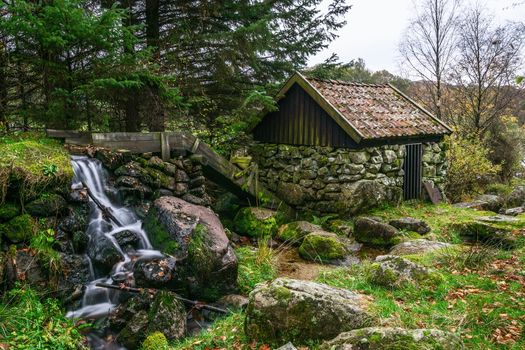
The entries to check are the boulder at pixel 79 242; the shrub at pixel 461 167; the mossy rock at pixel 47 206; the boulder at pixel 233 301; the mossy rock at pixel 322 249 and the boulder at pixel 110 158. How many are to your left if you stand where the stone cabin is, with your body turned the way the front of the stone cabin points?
1

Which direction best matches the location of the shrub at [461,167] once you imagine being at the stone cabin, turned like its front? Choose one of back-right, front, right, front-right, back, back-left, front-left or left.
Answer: left

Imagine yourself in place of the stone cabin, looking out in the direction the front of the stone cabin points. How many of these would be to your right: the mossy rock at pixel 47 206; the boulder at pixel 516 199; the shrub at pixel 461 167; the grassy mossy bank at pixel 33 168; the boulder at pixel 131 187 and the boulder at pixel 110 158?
4

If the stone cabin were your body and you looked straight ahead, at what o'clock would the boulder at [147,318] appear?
The boulder is roughly at 2 o'clock from the stone cabin.

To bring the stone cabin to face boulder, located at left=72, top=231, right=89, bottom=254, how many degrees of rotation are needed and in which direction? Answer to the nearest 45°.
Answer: approximately 90° to its right

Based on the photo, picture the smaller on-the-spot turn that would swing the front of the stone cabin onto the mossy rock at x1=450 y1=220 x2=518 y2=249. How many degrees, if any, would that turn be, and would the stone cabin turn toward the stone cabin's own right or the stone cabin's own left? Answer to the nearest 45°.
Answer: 0° — it already faces it

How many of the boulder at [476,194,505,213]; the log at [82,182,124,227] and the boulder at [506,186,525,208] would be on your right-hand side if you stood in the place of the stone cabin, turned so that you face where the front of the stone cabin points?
1

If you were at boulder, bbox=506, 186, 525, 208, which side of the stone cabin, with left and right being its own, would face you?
left

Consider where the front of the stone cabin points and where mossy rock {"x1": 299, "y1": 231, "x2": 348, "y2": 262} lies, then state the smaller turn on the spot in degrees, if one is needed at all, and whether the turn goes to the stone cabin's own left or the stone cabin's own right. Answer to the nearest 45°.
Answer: approximately 45° to the stone cabin's own right

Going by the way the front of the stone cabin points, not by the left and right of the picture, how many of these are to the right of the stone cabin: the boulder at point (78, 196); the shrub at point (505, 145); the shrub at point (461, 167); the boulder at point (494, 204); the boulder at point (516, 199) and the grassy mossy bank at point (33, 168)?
2

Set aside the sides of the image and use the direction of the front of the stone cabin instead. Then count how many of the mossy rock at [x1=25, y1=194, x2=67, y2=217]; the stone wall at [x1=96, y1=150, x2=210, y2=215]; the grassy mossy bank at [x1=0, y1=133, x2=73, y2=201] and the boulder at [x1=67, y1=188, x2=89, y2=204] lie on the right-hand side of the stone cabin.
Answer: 4

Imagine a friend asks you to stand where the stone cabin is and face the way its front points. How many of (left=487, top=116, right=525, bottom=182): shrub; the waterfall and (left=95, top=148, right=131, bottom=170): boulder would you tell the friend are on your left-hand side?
1

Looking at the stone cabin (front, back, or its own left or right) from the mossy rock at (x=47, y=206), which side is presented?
right

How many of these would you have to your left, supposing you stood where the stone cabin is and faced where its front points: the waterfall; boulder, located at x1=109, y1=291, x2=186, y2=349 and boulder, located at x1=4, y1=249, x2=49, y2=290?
0

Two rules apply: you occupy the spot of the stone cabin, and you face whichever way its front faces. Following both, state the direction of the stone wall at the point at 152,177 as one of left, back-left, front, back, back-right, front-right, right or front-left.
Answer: right

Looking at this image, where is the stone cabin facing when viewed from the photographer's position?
facing the viewer and to the right of the viewer

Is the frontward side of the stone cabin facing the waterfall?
no

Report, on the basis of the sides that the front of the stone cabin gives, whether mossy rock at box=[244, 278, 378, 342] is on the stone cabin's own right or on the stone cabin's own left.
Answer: on the stone cabin's own right

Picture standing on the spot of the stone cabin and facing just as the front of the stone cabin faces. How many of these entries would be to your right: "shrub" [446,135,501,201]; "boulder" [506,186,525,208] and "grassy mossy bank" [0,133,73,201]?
1

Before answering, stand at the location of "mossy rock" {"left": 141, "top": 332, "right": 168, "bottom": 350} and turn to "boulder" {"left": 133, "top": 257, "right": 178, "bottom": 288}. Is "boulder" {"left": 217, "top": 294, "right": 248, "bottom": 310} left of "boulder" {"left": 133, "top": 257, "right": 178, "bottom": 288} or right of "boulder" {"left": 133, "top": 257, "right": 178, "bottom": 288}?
right

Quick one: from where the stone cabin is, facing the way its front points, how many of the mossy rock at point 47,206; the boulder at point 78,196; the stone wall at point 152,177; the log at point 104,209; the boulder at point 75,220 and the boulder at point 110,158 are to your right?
6

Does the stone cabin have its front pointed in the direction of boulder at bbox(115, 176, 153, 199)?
no

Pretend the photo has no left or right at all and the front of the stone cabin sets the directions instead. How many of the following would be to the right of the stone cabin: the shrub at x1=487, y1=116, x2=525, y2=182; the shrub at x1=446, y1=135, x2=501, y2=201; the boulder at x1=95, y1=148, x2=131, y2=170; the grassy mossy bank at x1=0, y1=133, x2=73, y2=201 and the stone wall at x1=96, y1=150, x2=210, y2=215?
3
